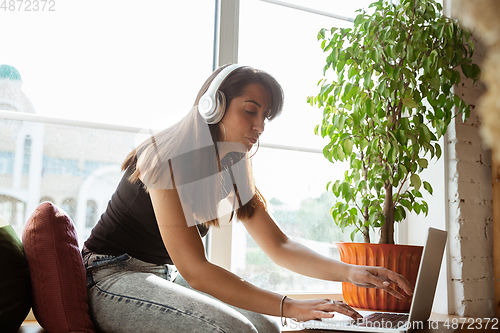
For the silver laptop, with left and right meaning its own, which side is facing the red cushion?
front

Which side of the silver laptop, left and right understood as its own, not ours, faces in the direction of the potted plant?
right

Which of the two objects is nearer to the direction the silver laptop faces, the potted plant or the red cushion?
the red cushion

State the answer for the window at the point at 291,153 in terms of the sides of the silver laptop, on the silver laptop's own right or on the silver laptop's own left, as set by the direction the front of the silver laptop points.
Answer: on the silver laptop's own right

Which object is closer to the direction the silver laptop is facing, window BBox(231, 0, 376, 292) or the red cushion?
the red cushion

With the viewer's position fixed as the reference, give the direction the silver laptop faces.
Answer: facing to the left of the viewer
